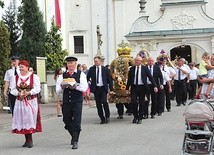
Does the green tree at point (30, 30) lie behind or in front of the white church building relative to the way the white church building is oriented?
in front

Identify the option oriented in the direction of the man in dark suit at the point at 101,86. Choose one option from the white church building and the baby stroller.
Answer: the white church building

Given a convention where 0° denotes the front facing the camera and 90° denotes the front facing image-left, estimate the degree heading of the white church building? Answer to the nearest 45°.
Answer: approximately 0°

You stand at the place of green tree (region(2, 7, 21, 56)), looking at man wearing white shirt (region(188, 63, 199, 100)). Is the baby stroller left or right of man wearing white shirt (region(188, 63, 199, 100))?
right

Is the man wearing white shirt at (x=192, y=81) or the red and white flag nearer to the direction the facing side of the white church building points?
the man wearing white shirt

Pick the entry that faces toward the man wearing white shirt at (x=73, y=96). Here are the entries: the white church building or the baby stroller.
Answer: the white church building

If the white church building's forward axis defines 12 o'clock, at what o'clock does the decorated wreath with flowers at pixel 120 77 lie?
The decorated wreath with flowers is roughly at 12 o'clock from the white church building.

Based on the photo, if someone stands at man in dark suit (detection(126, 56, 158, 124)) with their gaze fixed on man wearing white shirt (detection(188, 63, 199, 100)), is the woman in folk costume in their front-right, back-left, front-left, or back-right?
back-left

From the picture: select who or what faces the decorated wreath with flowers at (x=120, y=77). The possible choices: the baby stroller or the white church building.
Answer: the white church building

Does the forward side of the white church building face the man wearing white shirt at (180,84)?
yes

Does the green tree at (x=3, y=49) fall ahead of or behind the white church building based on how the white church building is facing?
ahead
